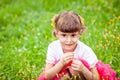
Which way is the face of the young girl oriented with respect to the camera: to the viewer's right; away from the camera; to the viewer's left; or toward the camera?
toward the camera

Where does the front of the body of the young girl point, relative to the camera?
toward the camera
